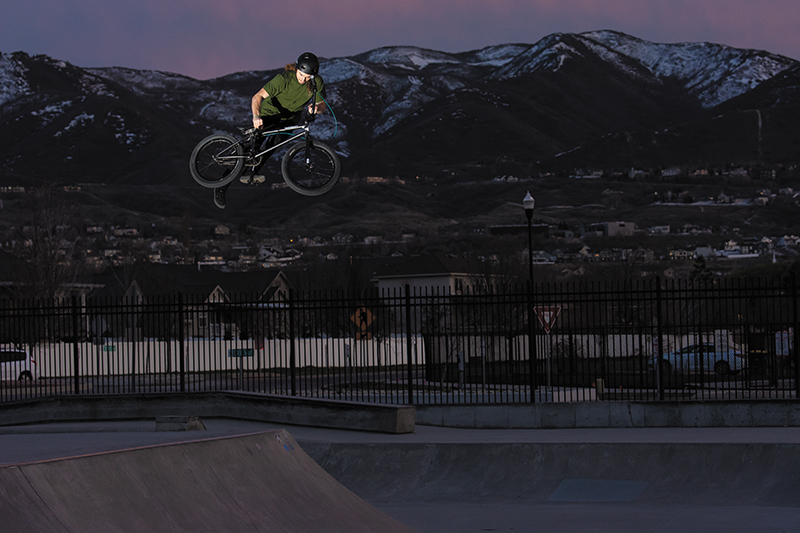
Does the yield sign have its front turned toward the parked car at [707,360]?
no

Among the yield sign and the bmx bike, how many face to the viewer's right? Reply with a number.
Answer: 1

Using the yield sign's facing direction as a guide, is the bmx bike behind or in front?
in front

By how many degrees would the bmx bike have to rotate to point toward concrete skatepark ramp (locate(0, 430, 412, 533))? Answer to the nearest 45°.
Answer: approximately 90° to its right

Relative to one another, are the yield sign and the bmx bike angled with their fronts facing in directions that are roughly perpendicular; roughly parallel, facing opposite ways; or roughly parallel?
roughly perpendicular

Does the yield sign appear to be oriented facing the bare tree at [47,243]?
no

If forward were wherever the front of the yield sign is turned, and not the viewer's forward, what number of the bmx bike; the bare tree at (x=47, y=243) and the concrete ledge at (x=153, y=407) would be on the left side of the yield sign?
0

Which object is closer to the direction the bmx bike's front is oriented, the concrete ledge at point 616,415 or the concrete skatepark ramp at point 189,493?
the concrete ledge

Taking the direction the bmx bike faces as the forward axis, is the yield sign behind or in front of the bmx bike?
in front

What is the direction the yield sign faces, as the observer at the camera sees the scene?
facing the viewer

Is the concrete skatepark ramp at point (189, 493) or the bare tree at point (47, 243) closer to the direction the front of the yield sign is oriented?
the concrete skatepark ramp

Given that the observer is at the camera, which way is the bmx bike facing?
facing to the right of the viewer

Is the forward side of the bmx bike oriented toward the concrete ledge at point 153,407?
no
